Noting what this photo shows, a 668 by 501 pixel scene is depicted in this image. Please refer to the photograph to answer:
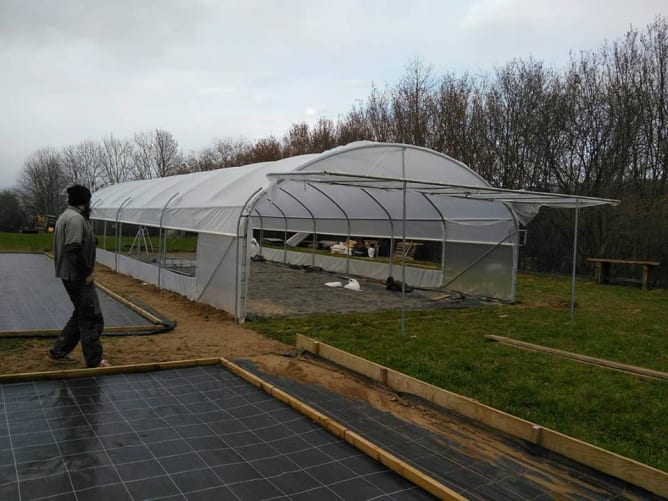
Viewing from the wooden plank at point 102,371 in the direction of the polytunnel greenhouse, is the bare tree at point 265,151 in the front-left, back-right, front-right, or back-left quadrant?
front-left

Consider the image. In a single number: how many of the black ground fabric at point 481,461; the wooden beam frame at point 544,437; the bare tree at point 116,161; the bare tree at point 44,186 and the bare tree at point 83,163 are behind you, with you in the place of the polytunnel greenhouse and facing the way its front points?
3

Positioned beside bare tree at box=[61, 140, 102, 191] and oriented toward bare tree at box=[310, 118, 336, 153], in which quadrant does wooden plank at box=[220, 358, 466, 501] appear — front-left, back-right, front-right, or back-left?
front-right

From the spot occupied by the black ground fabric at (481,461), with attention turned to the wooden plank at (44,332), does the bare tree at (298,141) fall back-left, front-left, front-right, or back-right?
front-right

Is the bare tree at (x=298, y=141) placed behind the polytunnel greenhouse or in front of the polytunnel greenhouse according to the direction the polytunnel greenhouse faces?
behind

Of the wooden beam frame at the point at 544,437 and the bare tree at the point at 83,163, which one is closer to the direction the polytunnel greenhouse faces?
the wooden beam frame

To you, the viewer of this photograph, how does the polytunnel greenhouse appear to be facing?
facing the viewer and to the right of the viewer

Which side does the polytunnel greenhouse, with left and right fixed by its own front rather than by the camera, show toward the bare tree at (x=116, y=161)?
back

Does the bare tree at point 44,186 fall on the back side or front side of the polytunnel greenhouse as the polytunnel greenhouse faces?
on the back side

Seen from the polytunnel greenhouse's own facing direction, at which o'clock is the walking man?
The walking man is roughly at 2 o'clock from the polytunnel greenhouse.

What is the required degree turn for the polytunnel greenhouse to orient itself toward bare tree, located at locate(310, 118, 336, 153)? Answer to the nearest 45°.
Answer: approximately 135° to its left

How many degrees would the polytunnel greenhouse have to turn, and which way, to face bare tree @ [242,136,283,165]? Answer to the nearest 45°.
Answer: approximately 135° to its left

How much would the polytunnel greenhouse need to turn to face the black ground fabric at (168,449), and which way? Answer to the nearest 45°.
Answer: approximately 45° to its right

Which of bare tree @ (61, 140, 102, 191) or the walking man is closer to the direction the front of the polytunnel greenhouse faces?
the walking man

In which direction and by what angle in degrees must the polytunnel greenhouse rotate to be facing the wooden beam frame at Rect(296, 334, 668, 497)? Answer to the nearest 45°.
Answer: approximately 45° to its right

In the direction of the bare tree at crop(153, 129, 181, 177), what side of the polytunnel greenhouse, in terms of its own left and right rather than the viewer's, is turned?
back

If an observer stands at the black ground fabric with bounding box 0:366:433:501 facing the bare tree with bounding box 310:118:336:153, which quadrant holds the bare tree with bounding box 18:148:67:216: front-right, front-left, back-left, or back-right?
front-left
